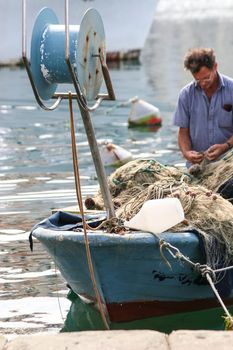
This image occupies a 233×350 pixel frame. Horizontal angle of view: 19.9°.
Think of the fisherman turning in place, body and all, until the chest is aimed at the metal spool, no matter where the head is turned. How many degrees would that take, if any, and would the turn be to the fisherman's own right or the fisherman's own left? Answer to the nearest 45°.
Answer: approximately 45° to the fisherman's own right

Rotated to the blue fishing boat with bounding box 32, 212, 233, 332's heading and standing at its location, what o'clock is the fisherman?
The fisherman is roughly at 5 o'clock from the blue fishing boat.

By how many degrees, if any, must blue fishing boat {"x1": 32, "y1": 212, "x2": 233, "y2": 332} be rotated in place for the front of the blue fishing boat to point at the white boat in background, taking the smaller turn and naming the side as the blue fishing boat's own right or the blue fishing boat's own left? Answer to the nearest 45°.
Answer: approximately 135° to the blue fishing boat's own right

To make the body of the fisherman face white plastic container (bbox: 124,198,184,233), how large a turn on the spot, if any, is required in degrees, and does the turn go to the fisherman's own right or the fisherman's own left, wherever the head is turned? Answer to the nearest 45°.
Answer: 0° — they already face it

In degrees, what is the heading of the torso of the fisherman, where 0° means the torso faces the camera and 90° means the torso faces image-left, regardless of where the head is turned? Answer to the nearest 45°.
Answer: approximately 0°

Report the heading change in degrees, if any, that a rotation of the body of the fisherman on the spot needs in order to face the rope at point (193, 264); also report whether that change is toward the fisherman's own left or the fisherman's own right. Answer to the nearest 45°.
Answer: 0° — they already face it

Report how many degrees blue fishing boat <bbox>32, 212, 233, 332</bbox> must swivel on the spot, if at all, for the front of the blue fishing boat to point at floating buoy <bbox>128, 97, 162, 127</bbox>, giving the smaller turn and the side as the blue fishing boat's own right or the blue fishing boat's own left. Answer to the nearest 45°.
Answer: approximately 135° to the blue fishing boat's own right

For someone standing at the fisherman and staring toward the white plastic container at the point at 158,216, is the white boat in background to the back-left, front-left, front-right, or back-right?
back-right

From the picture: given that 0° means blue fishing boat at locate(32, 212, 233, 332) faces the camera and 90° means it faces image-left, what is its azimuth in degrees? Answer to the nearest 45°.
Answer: approximately 45°
